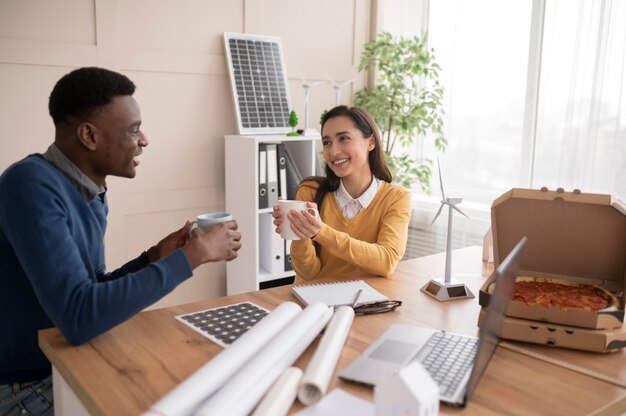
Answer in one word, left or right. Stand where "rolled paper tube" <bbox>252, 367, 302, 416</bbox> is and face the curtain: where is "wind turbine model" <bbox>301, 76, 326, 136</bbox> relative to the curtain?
left

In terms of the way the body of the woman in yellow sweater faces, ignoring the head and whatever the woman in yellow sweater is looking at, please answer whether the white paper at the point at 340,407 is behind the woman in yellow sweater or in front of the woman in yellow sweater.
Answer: in front

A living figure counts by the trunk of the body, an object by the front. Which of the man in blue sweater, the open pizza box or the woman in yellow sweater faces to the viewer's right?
the man in blue sweater

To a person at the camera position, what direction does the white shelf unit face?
facing the viewer and to the right of the viewer

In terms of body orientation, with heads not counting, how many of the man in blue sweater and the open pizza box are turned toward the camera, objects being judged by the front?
1

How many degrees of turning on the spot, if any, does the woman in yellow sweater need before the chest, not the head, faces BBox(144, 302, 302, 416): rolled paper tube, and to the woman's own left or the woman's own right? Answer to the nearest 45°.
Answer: approximately 45° to the woman's own left

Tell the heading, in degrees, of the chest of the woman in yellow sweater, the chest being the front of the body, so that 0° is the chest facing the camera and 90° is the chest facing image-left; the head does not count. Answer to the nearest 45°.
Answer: approximately 45°

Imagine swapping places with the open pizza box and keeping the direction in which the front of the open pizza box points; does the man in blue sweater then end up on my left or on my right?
on my right

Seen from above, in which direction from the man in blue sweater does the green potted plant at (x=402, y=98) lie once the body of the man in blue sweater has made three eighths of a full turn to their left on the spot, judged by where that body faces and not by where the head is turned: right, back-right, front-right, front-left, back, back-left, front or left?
right

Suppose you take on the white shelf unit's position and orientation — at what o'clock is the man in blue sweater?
The man in blue sweater is roughly at 2 o'clock from the white shelf unit.

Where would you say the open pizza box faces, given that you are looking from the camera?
facing the viewer

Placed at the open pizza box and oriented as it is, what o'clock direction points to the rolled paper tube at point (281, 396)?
The rolled paper tube is roughly at 1 o'clock from the open pizza box.

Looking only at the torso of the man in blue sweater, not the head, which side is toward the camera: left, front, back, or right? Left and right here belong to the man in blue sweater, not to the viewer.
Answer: right

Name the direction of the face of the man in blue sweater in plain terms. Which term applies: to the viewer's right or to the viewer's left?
to the viewer's right

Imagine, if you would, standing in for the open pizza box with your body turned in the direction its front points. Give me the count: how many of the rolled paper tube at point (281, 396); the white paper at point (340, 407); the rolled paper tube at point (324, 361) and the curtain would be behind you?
1
